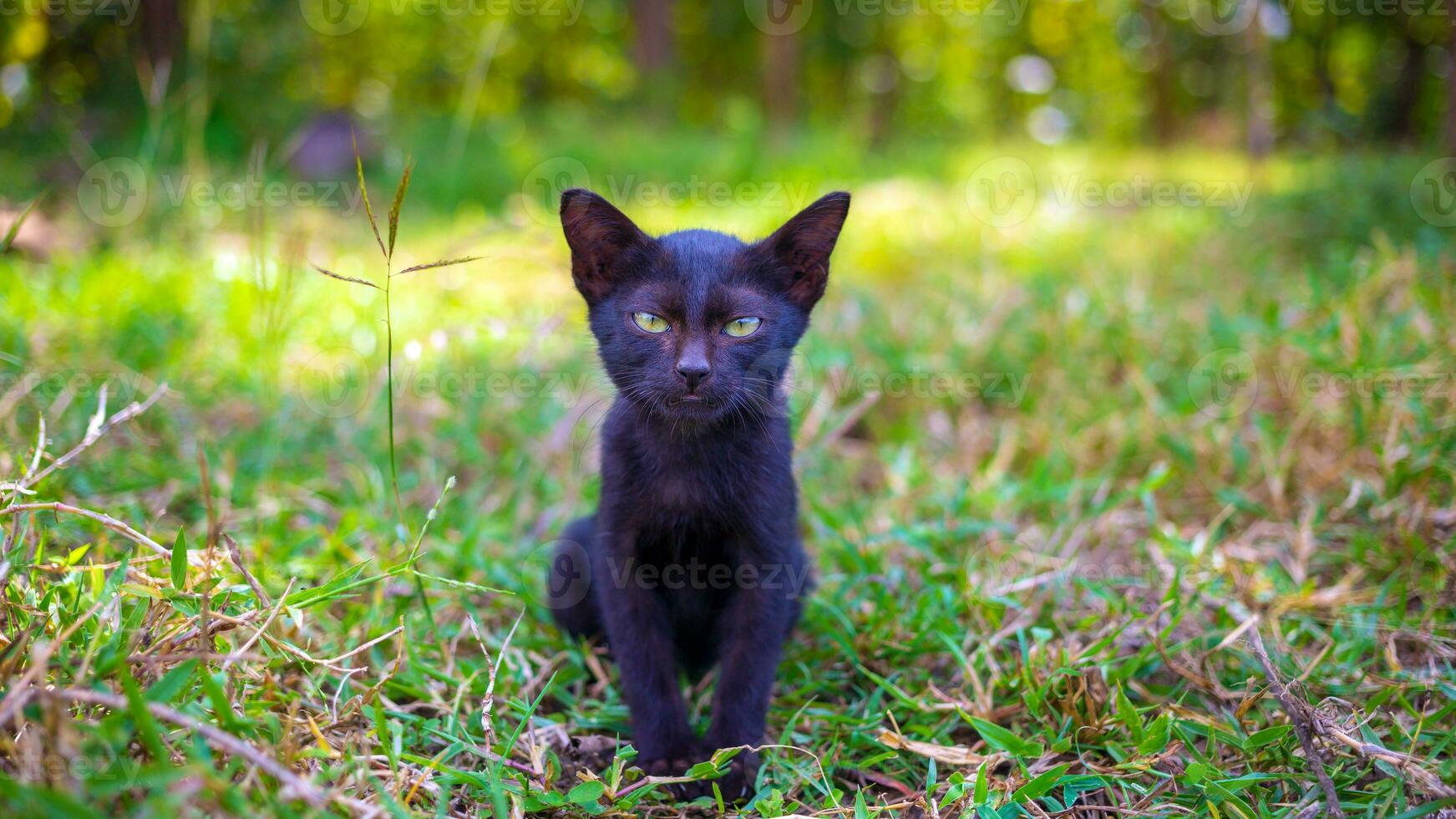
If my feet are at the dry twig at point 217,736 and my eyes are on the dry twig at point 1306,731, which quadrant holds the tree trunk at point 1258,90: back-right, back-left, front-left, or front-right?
front-left

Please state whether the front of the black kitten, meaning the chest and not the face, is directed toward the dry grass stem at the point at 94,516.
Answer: no

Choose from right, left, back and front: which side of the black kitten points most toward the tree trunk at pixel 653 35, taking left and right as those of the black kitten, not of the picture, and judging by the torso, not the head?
back

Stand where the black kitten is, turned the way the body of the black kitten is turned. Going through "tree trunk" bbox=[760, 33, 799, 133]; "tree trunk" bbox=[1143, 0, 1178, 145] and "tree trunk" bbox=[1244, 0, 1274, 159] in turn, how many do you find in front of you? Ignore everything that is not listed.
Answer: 0

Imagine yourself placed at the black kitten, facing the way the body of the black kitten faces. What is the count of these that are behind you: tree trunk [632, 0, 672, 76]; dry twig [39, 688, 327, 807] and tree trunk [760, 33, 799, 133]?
2

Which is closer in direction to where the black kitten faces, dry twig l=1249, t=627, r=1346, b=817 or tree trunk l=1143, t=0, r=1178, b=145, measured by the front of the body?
the dry twig

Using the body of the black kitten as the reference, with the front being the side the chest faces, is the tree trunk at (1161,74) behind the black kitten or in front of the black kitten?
behind

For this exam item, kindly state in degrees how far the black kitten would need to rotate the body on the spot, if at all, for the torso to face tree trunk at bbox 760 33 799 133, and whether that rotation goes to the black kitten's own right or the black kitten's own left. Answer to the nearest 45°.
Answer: approximately 180°

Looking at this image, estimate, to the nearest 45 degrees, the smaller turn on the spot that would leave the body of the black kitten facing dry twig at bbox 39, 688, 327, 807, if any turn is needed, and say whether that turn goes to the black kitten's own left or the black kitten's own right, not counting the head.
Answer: approximately 45° to the black kitten's own right

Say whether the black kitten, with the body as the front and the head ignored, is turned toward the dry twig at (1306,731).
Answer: no

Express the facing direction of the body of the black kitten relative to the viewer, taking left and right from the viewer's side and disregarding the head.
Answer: facing the viewer
